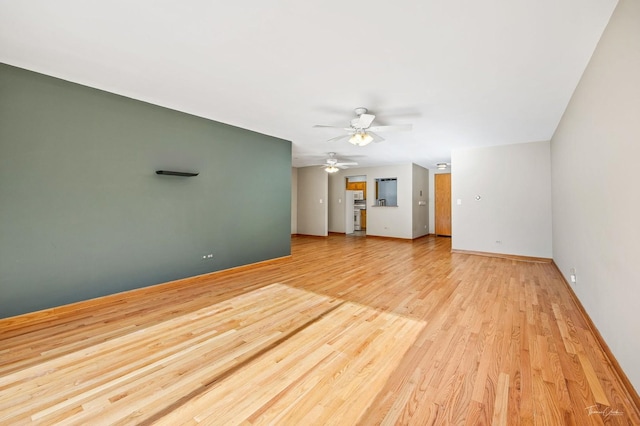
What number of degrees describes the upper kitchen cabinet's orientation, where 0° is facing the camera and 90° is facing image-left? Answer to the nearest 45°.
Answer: approximately 0°

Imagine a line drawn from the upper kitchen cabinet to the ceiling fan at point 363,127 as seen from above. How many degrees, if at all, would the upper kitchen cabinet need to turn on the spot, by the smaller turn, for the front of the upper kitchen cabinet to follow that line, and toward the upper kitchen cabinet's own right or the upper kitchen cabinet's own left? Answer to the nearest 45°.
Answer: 0° — it already faces it
